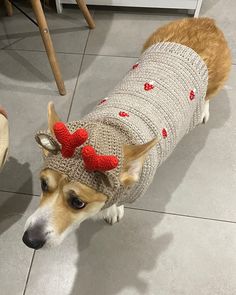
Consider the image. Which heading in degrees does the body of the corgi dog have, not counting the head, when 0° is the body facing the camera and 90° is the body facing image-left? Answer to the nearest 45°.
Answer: approximately 45°
